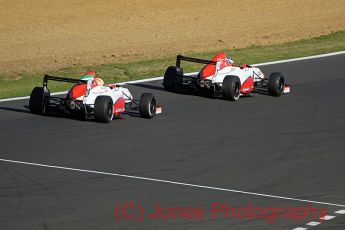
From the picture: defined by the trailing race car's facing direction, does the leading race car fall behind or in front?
in front

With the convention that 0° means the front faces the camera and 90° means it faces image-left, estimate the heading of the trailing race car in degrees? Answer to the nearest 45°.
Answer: approximately 225°

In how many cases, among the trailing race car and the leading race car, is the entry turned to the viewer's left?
0

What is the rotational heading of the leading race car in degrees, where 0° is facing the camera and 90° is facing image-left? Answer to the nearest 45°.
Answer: approximately 225°

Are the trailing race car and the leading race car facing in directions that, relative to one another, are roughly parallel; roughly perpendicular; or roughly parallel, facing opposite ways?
roughly parallel

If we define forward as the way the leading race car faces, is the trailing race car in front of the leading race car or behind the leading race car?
behind
